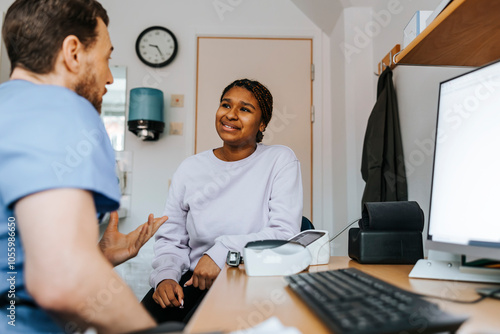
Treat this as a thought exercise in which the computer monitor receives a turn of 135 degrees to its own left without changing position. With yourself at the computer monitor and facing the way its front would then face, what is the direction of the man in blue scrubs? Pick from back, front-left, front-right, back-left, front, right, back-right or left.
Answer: back-right

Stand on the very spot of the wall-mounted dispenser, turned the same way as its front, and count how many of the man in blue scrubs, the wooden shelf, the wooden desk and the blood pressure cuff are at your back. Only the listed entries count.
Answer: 0

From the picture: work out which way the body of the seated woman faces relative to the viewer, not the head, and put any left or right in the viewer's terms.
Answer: facing the viewer and to the left of the viewer

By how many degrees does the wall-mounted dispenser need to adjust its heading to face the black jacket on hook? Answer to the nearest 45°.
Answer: approximately 45° to its left

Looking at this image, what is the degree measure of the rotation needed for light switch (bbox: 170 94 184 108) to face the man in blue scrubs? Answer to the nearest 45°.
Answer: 0° — it already faces them

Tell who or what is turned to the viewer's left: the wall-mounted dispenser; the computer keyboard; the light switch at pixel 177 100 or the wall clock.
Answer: the computer keyboard

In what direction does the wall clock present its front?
toward the camera

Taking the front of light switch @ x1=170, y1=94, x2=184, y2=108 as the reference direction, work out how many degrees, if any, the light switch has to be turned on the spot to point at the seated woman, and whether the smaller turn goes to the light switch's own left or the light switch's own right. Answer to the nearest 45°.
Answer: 0° — it already faces them

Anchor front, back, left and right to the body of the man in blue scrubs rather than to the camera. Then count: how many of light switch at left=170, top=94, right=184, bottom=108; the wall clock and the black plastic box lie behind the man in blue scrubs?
0

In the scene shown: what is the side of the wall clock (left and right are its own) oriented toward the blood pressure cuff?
front

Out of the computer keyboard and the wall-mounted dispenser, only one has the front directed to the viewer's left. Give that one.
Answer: the computer keyboard

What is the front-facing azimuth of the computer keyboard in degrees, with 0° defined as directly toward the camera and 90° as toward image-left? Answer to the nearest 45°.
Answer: approximately 90°

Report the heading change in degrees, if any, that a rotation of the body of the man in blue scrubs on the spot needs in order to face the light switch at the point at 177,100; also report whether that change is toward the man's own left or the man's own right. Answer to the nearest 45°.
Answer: approximately 45° to the man's own left

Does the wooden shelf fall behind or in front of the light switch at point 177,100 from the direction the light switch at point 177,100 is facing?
in front

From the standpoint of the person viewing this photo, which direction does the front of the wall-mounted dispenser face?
facing the viewer

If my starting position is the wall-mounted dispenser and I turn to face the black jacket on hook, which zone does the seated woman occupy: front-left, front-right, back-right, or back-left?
front-right

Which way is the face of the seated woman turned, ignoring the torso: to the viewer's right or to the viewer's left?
to the viewer's left

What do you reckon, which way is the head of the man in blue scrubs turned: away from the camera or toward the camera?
away from the camera
